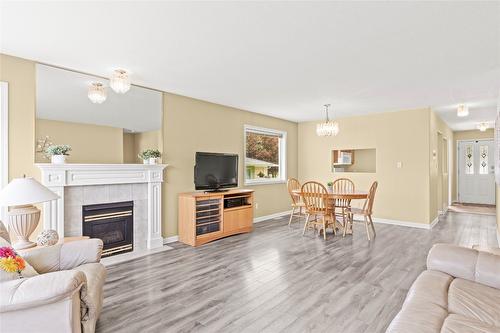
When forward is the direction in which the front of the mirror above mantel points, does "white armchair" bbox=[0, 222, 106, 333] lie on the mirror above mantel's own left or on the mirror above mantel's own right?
on the mirror above mantel's own right

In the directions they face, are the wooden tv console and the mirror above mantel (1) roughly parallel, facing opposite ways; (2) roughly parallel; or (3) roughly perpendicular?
roughly parallel

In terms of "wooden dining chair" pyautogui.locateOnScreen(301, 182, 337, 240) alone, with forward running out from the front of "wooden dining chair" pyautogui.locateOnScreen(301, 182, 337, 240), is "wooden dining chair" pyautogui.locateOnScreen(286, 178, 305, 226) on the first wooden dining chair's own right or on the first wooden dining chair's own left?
on the first wooden dining chair's own left

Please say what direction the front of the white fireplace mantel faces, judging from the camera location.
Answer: facing the viewer and to the right of the viewer

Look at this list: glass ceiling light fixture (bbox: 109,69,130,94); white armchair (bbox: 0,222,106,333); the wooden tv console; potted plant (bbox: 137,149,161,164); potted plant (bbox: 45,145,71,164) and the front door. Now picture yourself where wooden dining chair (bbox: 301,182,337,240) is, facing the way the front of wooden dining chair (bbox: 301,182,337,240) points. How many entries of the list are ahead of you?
1

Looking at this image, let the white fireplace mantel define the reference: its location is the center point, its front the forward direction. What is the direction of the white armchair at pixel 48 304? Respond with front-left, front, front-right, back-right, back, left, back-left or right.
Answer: front-right

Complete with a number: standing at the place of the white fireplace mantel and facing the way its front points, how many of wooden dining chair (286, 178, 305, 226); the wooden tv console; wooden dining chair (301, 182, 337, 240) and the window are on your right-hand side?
0

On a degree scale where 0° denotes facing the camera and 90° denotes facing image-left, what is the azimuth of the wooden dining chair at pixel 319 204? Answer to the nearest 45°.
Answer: approximately 225°

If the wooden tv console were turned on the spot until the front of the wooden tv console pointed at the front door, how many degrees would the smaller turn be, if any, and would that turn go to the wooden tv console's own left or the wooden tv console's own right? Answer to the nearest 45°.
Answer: approximately 45° to the wooden tv console's own left

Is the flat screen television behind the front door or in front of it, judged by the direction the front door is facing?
in front

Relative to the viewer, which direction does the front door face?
toward the camera

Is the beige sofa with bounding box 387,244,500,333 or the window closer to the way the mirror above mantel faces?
the beige sofa

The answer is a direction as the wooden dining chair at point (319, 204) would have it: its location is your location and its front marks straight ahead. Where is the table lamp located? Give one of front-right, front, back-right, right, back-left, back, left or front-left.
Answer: back

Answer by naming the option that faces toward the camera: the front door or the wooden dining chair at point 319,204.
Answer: the front door

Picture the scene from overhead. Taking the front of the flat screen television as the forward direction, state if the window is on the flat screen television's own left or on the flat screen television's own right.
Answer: on the flat screen television's own left

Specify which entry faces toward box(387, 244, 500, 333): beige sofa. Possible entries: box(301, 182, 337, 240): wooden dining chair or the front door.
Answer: the front door

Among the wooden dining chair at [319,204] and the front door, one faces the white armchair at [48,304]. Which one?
the front door

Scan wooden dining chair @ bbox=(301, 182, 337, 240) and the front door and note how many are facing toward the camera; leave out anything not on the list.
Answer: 1
